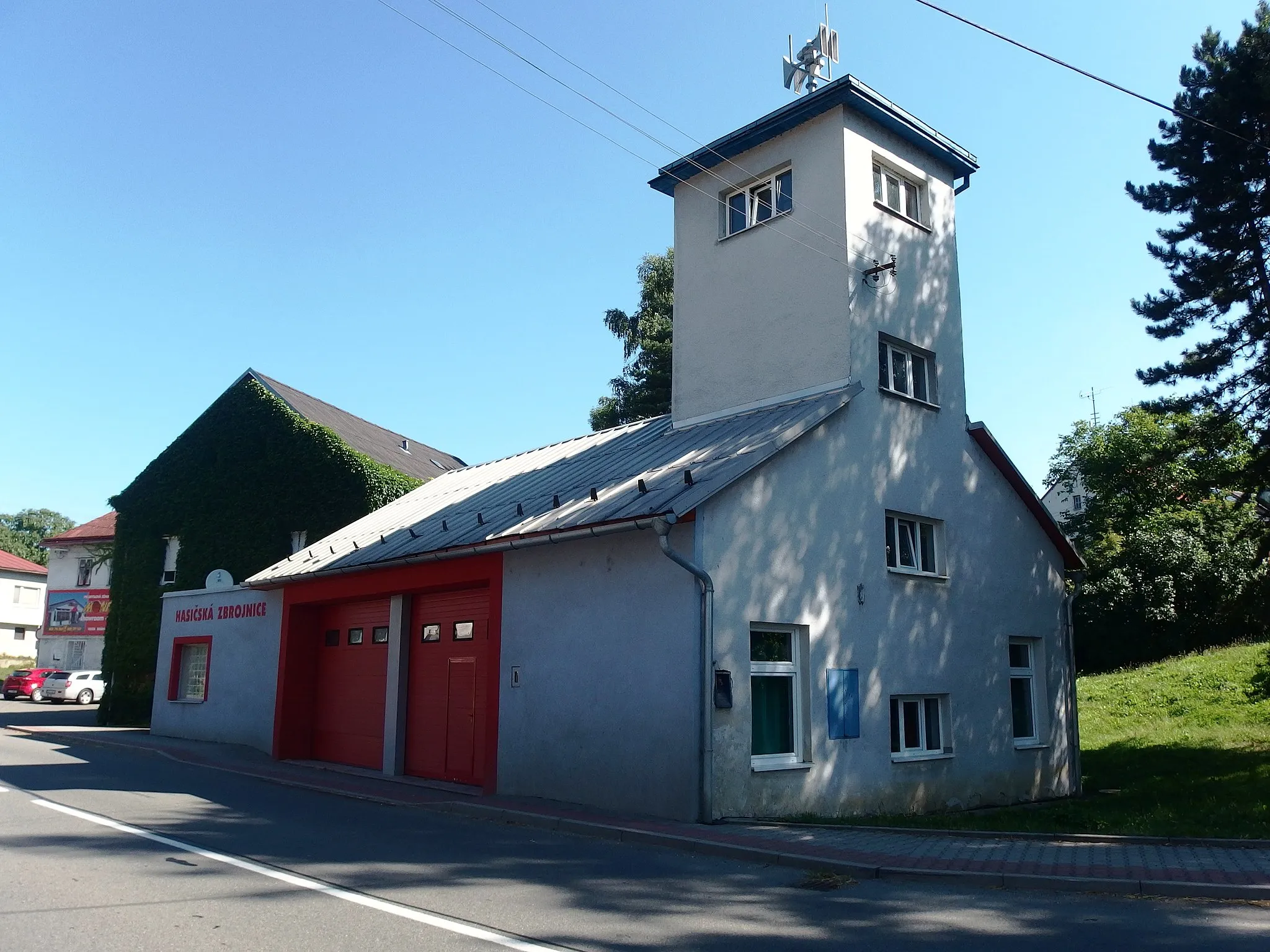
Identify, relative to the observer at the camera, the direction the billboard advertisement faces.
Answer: facing the viewer

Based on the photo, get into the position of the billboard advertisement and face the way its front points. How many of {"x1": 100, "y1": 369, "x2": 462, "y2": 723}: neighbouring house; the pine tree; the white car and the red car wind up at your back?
0

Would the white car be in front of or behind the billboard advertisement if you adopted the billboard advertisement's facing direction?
in front

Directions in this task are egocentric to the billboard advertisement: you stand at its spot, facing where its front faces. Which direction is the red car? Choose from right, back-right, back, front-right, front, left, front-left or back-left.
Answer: front

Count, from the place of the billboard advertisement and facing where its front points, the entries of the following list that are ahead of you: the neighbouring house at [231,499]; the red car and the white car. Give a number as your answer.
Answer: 3

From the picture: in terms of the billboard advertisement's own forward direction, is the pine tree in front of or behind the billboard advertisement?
in front
